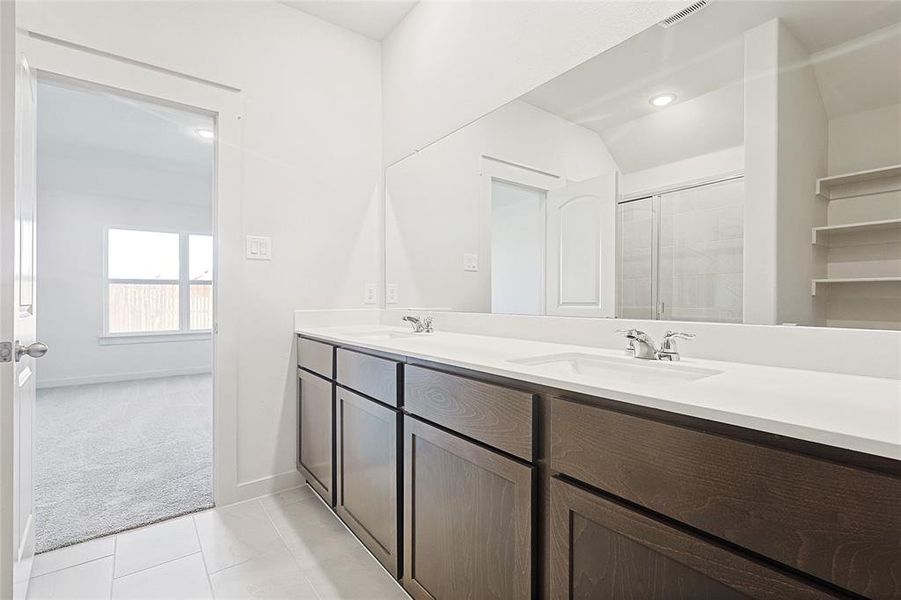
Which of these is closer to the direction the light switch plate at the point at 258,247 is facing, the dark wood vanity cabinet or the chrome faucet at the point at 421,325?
the dark wood vanity cabinet

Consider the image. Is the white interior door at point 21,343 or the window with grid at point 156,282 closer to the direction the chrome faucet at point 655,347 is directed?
the white interior door

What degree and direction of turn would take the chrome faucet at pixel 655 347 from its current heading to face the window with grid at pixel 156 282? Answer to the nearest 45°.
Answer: approximately 45° to its right

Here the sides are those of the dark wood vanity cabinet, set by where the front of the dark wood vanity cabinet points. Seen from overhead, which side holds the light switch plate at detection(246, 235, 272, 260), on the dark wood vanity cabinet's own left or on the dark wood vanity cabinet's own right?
on the dark wood vanity cabinet's own right

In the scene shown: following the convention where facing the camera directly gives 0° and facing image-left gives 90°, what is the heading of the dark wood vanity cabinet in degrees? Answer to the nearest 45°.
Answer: approximately 45°
